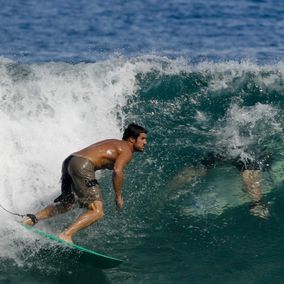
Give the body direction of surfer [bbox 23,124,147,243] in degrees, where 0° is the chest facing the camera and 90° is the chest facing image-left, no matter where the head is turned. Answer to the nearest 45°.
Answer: approximately 270°

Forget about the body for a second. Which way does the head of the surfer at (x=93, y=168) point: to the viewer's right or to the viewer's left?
to the viewer's right
